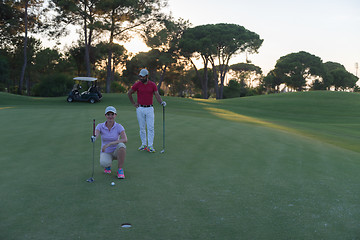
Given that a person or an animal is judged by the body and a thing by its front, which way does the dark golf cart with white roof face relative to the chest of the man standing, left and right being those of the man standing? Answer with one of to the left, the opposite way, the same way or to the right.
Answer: to the right

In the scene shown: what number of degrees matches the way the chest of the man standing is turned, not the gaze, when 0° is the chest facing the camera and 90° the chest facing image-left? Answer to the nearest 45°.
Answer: approximately 0°

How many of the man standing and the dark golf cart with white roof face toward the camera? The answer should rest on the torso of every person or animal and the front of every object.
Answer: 1

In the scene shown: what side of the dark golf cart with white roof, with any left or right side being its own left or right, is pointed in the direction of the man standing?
left

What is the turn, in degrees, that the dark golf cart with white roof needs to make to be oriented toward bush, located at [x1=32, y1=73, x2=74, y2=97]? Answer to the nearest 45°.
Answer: approximately 90° to its right

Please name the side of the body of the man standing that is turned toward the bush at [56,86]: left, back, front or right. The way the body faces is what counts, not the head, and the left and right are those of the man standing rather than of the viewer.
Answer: back

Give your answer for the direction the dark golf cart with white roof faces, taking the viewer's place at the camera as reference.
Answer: facing to the left of the viewer

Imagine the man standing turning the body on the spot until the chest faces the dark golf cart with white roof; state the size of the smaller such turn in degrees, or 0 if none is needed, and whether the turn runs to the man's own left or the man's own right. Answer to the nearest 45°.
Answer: approximately 180°
